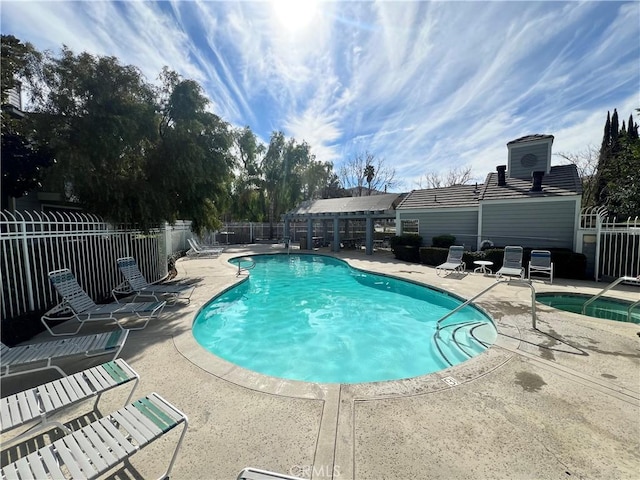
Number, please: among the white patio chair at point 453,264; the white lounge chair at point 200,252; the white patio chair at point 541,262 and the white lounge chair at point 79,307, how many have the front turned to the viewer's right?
2

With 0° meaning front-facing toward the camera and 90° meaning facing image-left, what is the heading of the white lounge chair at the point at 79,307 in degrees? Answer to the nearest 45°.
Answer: approximately 270°

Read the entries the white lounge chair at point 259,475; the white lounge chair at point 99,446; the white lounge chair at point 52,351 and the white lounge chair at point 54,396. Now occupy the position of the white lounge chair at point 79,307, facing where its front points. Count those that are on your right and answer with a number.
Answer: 4

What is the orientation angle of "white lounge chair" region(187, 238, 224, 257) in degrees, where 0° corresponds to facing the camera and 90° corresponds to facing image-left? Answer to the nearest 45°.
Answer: approximately 270°

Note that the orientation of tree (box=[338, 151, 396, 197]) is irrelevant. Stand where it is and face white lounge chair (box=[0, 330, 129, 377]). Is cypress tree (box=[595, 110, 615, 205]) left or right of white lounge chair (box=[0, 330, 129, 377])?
left

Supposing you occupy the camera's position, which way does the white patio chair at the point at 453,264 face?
facing the viewer and to the left of the viewer

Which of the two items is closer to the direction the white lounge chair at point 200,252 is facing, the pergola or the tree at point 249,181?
the pergola

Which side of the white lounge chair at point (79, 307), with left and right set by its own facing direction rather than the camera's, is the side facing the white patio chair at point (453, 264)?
front

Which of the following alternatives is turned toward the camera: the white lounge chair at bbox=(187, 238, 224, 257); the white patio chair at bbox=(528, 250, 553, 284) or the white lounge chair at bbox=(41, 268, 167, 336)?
the white patio chair

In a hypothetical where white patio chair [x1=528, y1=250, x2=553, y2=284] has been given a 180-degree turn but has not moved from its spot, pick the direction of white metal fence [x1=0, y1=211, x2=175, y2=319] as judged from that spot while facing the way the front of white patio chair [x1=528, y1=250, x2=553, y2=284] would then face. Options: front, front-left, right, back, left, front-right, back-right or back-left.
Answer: back-left

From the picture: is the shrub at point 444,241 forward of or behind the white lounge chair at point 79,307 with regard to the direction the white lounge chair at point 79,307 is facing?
forward

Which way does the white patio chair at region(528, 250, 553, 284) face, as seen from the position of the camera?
facing the viewer

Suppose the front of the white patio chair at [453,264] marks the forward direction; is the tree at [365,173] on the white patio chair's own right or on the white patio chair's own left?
on the white patio chair's own right
